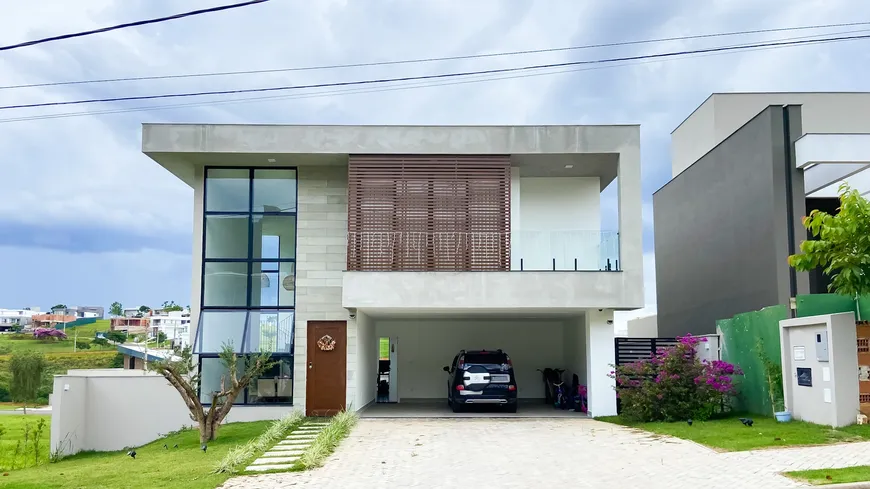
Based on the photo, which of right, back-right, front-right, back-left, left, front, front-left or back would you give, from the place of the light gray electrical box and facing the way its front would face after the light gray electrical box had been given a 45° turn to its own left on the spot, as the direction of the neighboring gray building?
back

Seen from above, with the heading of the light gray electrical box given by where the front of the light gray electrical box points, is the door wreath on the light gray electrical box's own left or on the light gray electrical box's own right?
on the light gray electrical box's own right

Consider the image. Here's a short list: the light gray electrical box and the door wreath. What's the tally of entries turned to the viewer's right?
0

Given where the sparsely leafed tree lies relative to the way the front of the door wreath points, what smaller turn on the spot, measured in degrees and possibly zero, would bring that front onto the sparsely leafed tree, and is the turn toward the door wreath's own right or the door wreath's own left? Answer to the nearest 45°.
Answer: approximately 45° to the door wreath's own right

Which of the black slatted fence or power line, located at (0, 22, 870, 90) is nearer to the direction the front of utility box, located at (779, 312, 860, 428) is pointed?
the power line

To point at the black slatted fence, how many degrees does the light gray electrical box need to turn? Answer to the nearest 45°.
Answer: approximately 90° to its right

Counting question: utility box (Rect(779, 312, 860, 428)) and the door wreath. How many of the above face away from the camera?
0

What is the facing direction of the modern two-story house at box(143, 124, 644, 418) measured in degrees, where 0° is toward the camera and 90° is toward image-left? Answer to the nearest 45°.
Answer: approximately 0°

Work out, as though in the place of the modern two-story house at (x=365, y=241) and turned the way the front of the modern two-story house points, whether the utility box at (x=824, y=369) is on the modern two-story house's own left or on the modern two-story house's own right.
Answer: on the modern two-story house's own left

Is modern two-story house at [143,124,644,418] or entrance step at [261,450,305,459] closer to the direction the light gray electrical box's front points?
the entrance step
